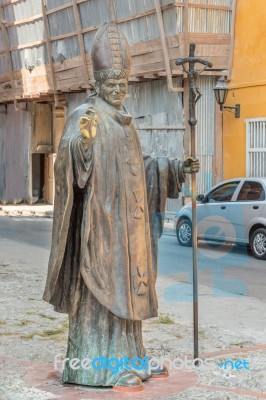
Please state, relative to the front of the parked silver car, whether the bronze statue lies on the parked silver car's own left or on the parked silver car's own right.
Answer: on the parked silver car's own left

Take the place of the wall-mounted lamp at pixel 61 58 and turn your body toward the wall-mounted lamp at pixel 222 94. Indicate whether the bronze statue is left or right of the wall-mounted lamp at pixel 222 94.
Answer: right

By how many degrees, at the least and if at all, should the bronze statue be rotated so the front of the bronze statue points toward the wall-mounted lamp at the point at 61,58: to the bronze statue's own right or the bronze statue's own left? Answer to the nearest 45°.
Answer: approximately 135° to the bronze statue's own left

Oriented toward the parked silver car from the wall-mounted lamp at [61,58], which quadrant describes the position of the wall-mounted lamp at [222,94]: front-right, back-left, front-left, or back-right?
front-left

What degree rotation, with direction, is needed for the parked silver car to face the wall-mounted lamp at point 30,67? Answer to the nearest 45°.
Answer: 0° — it already faces it

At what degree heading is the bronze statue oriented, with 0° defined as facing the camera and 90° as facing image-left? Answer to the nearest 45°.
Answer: approximately 315°

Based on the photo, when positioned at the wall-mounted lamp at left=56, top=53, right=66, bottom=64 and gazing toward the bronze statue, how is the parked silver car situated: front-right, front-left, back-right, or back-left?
front-left

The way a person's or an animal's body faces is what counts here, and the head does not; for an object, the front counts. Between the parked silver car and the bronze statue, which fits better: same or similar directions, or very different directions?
very different directions

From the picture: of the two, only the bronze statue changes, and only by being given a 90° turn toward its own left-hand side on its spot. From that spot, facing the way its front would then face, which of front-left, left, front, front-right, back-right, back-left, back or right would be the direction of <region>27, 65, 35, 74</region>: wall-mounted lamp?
front-left
